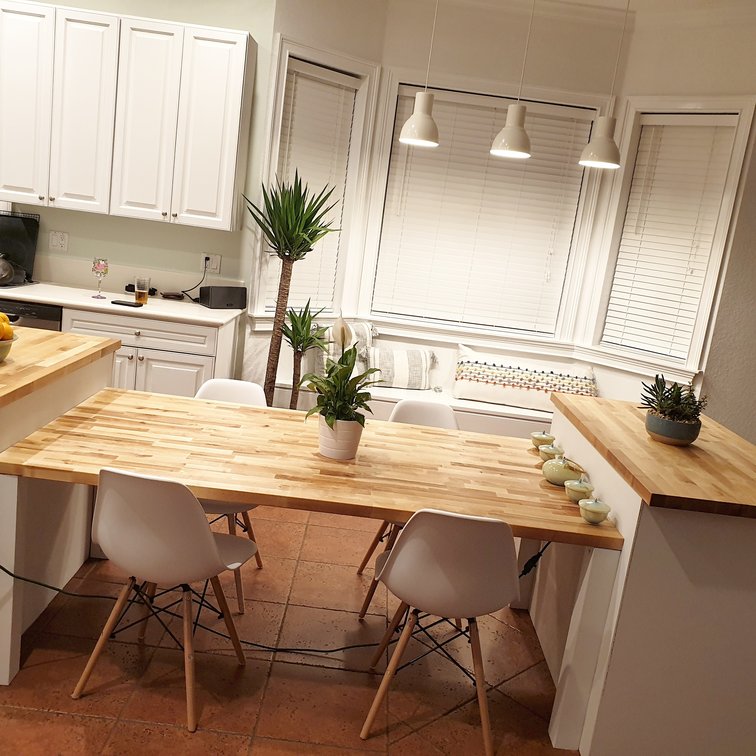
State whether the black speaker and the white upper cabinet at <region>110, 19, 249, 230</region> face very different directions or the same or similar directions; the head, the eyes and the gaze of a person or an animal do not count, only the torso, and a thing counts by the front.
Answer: same or similar directions

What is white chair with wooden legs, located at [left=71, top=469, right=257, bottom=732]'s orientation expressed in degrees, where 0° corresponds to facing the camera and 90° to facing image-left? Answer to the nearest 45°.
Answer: approximately 225°

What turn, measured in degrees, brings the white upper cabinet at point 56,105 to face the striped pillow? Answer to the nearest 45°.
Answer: approximately 90° to its left

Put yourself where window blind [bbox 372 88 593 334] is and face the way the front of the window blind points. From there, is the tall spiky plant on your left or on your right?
on your right

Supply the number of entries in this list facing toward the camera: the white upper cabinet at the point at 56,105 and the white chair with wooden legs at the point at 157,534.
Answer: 1

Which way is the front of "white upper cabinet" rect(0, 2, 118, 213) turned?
toward the camera

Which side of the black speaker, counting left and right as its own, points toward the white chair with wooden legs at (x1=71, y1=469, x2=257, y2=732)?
front

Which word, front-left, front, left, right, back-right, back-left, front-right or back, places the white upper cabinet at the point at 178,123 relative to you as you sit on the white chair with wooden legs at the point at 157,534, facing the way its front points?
front-left

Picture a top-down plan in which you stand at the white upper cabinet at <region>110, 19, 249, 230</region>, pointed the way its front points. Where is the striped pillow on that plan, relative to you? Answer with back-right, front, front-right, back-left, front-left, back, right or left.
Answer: left

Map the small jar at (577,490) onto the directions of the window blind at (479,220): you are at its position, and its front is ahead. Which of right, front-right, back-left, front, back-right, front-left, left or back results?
front

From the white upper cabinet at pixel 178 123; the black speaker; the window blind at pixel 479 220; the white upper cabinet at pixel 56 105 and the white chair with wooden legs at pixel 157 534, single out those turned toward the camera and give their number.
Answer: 4

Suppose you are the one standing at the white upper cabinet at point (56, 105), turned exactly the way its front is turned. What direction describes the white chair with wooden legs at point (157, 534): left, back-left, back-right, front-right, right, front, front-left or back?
front

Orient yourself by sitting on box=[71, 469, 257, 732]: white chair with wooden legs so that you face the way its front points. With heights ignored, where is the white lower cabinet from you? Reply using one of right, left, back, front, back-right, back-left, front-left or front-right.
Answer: front-left

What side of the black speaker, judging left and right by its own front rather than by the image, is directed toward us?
front

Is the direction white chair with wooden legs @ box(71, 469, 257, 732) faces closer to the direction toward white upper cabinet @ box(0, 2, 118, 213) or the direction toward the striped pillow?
the striped pillow

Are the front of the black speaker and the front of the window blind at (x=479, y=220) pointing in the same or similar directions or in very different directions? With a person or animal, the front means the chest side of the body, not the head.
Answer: same or similar directions

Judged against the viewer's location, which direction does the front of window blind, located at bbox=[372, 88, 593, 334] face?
facing the viewer
